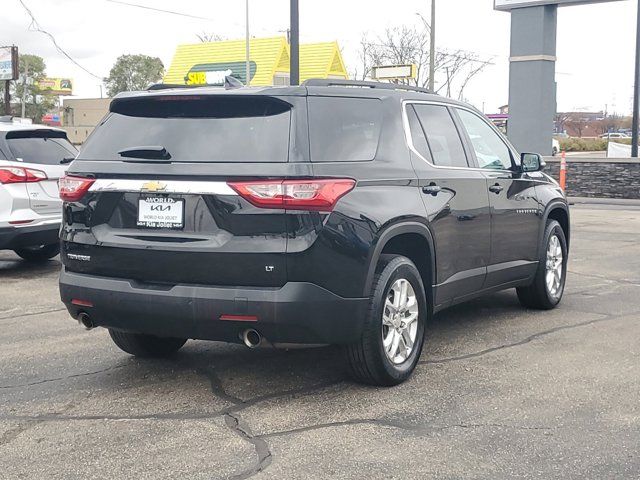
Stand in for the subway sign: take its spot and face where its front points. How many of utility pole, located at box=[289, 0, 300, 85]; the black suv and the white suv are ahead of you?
3

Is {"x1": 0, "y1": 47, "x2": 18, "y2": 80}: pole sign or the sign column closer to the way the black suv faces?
the sign column

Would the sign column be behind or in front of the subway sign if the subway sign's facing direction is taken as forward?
in front

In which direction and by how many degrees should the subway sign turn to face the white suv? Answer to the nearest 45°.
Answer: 0° — it already faces it

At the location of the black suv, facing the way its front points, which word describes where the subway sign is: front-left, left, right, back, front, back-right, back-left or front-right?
front-left

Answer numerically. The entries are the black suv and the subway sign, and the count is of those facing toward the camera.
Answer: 1

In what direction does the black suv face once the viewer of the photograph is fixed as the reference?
facing away from the viewer and to the right of the viewer

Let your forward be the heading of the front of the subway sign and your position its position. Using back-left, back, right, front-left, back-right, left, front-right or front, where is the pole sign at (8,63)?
right

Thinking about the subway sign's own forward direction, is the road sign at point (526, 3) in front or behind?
in front
